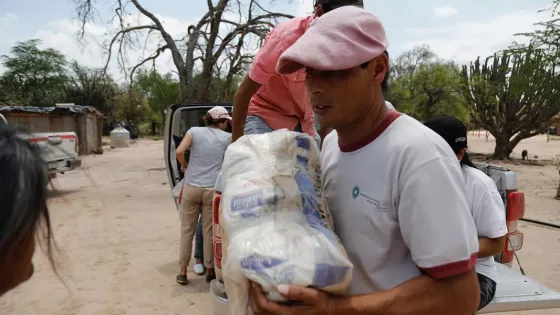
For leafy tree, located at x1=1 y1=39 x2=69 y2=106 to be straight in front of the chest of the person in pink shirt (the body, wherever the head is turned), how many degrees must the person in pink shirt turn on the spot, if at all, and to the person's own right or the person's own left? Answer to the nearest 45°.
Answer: approximately 180°

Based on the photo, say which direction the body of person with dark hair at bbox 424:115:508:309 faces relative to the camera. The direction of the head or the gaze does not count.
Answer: to the viewer's left

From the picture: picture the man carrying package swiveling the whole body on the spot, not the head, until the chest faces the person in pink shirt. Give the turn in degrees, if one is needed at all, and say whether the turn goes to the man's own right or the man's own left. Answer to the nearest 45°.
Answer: approximately 90° to the man's own right

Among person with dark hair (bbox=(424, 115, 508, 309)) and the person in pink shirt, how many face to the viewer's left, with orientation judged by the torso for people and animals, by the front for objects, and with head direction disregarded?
1

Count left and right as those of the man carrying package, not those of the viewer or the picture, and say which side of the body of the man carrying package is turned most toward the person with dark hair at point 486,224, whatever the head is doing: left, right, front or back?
back

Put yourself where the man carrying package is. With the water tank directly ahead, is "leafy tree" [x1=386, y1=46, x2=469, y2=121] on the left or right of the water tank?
right

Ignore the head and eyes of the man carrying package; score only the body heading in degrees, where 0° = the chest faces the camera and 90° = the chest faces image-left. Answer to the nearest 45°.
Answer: approximately 45°

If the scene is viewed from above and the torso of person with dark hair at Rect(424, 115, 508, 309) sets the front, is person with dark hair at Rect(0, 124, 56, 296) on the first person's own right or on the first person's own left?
on the first person's own left

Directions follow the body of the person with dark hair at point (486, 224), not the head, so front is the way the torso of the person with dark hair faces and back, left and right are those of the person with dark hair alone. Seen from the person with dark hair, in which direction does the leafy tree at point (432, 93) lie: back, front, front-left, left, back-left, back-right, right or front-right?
right

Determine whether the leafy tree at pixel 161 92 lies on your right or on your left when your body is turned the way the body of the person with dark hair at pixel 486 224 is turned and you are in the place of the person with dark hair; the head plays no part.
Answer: on your right

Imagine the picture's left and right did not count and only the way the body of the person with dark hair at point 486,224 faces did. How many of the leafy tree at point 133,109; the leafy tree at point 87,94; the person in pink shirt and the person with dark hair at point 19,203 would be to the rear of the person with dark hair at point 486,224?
0

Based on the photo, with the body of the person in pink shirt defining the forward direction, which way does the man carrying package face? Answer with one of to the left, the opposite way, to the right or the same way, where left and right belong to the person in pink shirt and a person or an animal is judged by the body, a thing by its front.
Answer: to the right

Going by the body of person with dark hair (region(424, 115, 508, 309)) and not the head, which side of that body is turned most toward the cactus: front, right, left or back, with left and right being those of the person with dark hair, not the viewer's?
right

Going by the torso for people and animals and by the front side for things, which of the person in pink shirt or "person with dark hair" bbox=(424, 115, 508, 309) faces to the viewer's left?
the person with dark hair

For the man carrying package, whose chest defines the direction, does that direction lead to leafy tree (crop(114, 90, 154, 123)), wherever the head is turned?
no

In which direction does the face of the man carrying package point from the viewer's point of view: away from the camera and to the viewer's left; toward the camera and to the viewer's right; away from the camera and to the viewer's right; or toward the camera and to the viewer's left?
toward the camera and to the viewer's left
